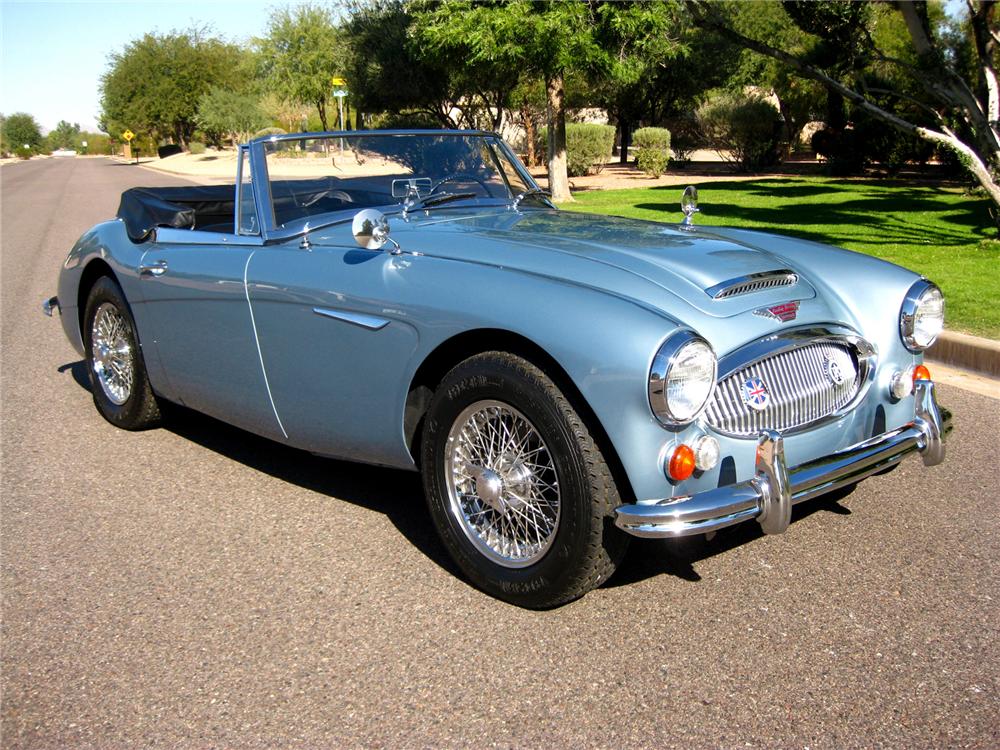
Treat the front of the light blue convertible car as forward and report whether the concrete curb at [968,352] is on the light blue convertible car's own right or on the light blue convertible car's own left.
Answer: on the light blue convertible car's own left

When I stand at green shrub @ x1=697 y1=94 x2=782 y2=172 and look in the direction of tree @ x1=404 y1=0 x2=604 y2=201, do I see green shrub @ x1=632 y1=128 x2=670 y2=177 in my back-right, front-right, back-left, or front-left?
front-right

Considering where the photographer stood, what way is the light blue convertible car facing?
facing the viewer and to the right of the viewer

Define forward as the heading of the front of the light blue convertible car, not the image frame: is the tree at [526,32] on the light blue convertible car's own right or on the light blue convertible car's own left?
on the light blue convertible car's own left

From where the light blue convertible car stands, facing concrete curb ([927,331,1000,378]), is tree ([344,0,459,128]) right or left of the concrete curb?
left

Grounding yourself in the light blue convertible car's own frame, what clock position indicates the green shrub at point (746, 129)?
The green shrub is roughly at 8 o'clock from the light blue convertible car.

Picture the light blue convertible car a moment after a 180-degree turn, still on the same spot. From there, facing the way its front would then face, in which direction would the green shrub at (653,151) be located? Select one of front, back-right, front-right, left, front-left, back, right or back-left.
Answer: front-right

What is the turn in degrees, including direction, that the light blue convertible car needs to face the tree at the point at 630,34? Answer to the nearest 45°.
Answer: approximately 135° to its left

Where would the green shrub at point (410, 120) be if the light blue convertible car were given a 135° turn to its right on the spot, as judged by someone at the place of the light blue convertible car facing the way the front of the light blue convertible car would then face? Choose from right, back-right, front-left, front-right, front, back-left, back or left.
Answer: right

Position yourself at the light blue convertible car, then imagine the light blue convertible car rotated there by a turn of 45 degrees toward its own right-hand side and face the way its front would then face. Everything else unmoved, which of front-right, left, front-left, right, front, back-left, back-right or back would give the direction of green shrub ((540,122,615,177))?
back

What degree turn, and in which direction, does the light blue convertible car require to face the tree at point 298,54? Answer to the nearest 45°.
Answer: approximately 135° to its left
